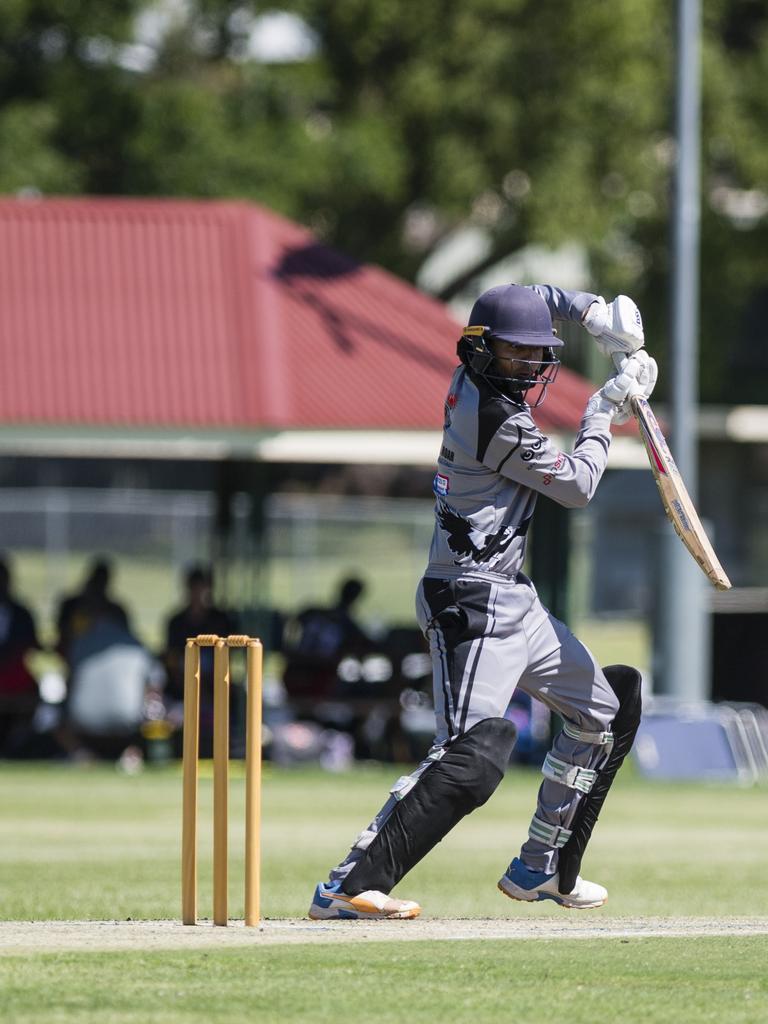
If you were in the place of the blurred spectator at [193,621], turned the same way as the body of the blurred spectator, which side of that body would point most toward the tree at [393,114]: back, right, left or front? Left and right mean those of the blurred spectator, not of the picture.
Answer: back

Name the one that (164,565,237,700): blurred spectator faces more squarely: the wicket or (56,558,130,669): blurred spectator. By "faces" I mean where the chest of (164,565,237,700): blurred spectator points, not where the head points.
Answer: the wicket

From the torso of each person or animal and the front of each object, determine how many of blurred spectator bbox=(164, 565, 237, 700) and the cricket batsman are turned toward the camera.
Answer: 1

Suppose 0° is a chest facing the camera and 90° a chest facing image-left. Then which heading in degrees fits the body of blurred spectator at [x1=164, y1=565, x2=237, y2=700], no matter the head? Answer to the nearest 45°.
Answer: approximately 0°

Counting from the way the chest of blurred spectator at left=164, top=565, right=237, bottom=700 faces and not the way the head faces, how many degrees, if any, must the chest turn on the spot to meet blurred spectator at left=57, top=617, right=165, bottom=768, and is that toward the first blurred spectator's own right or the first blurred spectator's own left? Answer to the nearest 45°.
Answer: approximately 45° to the first blurred spectator's own right
